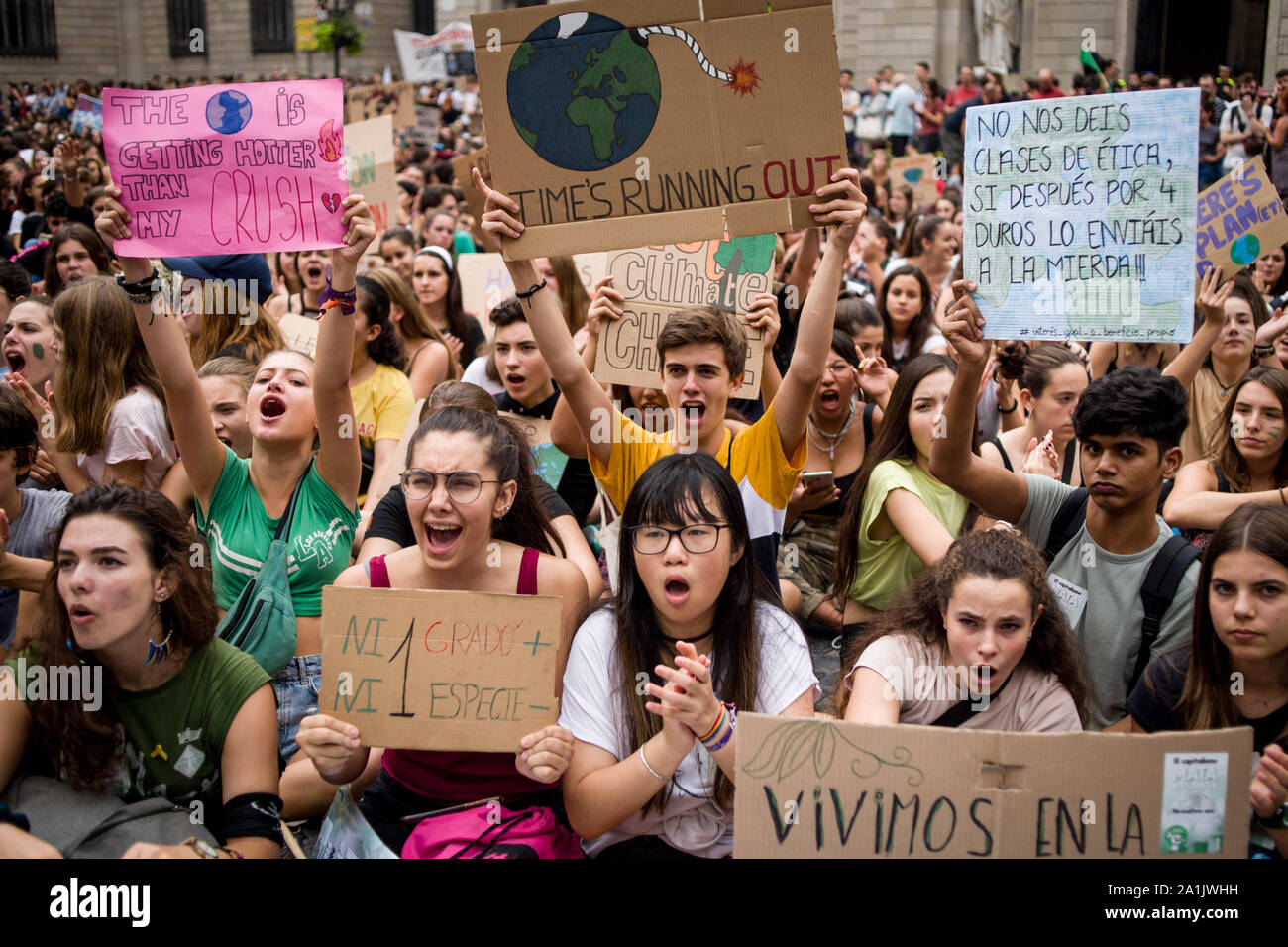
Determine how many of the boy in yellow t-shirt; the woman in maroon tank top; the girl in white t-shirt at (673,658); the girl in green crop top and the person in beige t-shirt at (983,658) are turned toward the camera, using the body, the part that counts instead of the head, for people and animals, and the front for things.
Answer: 5

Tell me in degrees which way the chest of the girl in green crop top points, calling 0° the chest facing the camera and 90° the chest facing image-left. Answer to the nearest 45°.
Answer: approximately 0°

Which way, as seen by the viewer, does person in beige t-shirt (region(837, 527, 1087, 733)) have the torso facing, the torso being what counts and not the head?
toward the camera

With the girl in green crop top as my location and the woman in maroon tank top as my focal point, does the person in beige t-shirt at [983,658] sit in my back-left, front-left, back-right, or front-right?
front-left

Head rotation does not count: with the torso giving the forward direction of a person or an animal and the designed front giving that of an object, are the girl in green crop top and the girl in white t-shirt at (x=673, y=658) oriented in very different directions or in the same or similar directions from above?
same or similar directions

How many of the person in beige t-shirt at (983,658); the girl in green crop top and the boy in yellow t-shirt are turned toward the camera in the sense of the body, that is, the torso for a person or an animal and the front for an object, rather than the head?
3

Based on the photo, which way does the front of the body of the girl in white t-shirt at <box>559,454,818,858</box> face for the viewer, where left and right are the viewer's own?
facing the viewer

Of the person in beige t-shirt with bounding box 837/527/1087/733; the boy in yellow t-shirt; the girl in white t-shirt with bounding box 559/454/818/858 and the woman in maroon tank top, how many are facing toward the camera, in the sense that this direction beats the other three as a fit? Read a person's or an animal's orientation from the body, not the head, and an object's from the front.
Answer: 4

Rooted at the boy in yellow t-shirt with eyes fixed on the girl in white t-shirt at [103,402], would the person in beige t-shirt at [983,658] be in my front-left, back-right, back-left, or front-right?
back-left

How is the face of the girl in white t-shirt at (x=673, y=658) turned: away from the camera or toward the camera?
toward the camera

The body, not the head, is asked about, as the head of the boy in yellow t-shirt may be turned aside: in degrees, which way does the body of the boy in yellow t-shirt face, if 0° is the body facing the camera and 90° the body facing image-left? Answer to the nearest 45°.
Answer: approximately 0°
